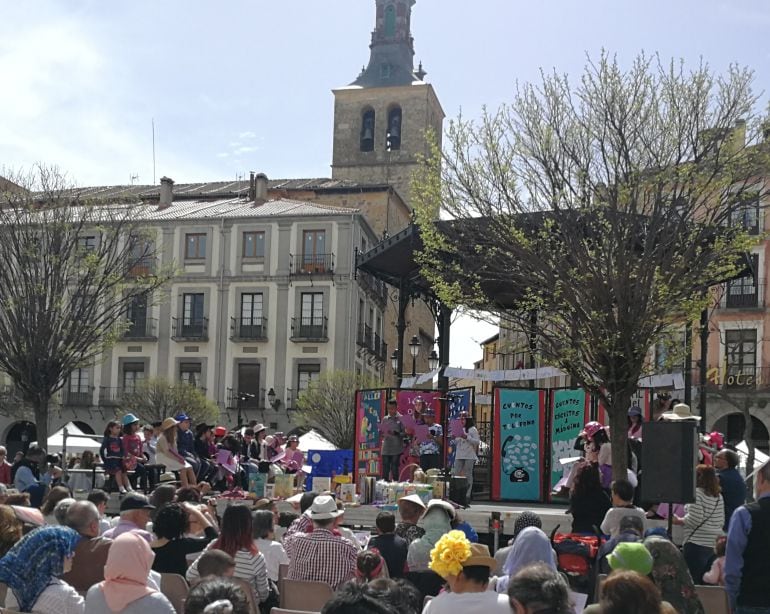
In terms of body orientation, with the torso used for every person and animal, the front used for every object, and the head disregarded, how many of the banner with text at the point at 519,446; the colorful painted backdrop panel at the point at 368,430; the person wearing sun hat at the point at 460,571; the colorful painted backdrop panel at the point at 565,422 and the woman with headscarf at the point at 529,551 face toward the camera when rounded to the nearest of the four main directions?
3

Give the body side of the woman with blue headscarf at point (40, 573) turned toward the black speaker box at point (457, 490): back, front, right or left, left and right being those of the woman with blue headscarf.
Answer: front

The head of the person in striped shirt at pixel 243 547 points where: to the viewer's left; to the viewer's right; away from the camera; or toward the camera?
away from the camera

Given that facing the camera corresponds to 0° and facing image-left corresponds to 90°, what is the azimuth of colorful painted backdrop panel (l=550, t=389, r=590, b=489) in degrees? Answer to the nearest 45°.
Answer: approximately 0°

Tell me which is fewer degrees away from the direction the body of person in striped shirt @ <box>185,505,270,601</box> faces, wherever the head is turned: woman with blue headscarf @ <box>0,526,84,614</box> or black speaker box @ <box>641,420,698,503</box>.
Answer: the black speaker box

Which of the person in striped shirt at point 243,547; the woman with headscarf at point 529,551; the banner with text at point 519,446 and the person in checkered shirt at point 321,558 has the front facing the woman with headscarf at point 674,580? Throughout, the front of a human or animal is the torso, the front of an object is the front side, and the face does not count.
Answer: the banner with text

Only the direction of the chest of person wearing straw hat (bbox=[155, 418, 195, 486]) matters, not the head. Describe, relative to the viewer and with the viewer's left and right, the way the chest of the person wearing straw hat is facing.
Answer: facing to the right of the viewer

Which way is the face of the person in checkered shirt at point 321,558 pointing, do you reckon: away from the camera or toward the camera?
away from the camera

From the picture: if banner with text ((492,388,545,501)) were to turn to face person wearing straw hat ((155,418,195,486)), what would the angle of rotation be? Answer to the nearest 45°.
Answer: approximately 45° to its right

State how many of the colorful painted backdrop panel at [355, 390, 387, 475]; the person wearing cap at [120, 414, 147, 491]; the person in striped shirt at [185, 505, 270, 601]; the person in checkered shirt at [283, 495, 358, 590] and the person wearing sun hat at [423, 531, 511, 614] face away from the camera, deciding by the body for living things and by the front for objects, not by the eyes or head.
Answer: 3
